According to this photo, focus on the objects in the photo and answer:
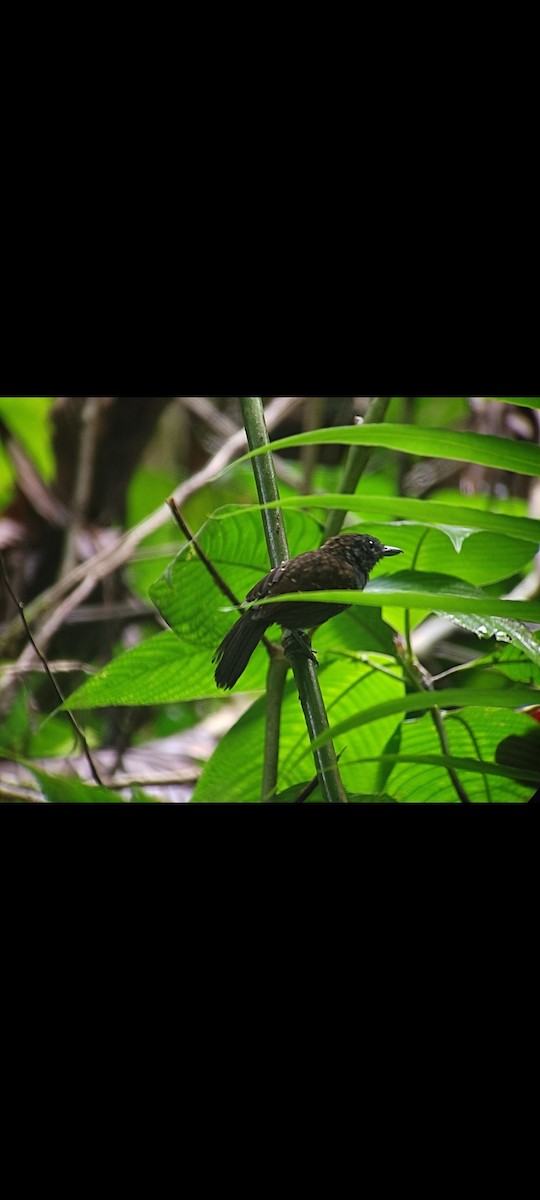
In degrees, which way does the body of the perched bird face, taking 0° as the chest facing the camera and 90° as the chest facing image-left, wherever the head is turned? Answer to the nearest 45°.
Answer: approximately 270°
